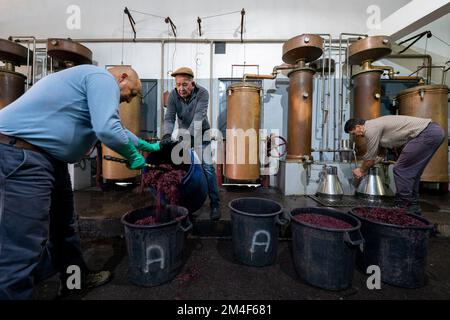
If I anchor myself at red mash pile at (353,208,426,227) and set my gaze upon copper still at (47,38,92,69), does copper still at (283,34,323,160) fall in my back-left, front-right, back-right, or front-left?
front-right

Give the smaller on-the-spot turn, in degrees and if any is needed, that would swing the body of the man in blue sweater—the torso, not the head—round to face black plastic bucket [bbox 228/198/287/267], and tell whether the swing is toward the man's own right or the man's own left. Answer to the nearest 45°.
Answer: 0° — they already face it

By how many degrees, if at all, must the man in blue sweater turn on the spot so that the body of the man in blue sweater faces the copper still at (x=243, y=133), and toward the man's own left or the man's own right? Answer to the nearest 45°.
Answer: approximately 45° to the man's own left

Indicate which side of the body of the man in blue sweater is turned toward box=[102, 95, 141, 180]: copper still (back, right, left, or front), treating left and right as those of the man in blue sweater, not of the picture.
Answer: left

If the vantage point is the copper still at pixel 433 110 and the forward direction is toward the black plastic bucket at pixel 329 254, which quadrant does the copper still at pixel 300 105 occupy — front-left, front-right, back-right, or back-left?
front-right

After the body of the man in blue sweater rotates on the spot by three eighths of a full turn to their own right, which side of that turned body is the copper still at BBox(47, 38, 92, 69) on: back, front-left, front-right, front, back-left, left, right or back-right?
back-right

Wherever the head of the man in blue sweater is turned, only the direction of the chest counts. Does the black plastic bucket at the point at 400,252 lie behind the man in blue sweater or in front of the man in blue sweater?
in front

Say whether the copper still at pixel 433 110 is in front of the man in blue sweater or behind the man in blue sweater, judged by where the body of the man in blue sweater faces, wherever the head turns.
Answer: in front

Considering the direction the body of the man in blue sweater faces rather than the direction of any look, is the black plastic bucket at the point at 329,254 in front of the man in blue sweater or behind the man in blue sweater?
in front

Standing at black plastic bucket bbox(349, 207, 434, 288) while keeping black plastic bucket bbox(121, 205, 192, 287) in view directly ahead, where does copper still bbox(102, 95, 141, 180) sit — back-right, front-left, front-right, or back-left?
front-right

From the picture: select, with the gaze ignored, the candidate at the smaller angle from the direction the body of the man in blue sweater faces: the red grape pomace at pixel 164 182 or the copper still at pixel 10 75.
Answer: the red grape pomace

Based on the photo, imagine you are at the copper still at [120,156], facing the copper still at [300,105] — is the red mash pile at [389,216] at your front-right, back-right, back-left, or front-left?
front-right

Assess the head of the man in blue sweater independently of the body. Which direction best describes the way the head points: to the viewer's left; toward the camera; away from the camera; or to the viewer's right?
to the viewer's right

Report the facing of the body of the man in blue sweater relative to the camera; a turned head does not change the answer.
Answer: to the viewer's right

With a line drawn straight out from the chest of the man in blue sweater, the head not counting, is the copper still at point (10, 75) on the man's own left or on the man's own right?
on the man's own left
